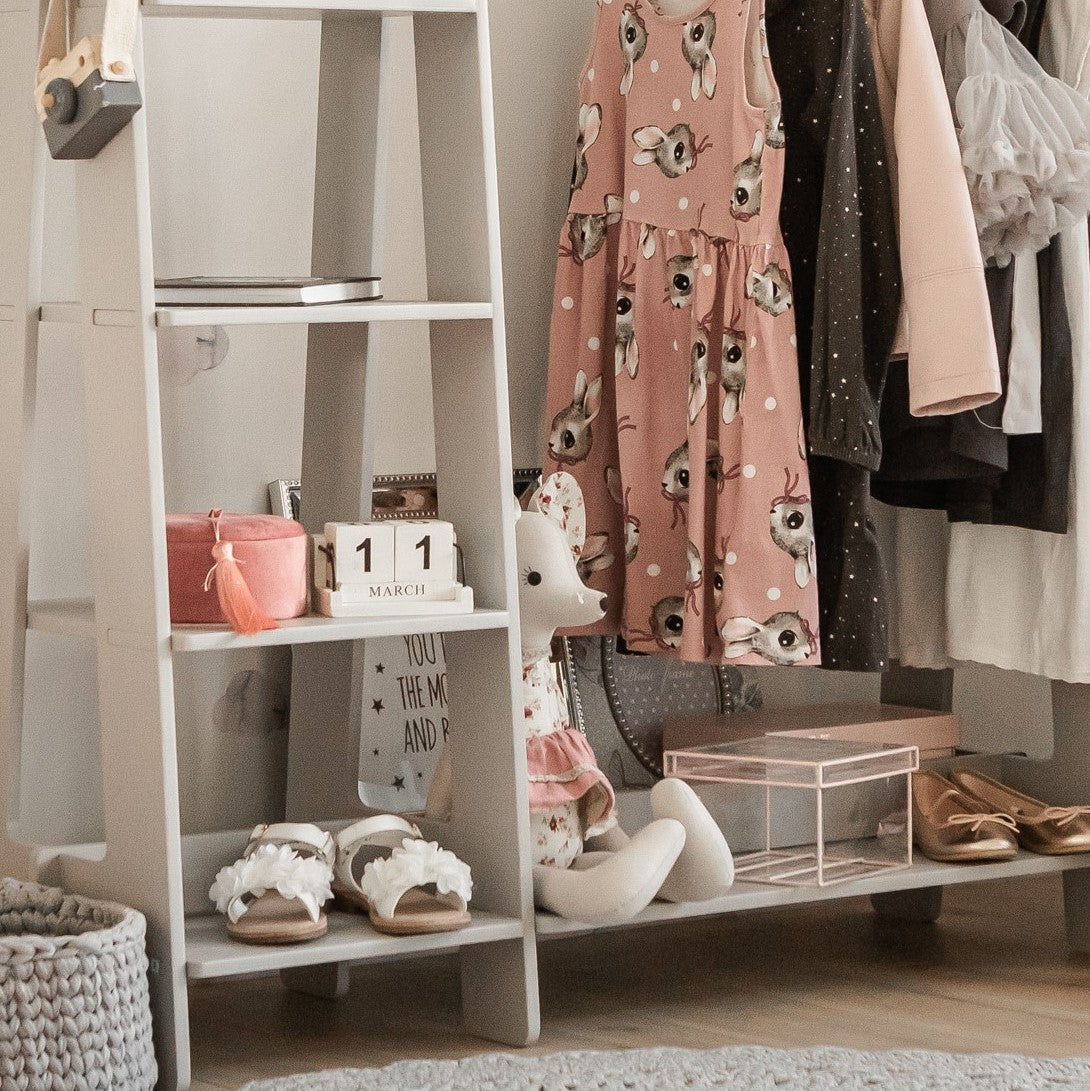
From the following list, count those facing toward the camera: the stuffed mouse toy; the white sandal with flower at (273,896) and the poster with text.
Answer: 2

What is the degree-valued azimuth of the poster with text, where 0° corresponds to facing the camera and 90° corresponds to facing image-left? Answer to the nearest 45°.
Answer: approximately 0°

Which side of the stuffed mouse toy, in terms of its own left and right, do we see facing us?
right

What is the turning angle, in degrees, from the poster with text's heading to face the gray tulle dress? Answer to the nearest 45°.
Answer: approximately 90° to its left

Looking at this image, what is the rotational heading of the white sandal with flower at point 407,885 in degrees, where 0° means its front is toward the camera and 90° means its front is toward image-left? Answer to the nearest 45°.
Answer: approximately 315°
